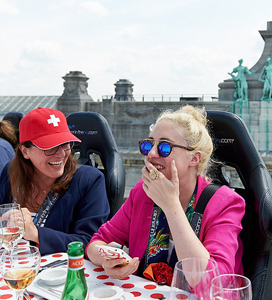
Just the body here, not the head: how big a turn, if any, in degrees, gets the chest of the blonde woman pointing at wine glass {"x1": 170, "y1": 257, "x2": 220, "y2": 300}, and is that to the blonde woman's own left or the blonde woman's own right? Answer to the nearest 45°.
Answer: approximately 45° to the blonde woman's own left

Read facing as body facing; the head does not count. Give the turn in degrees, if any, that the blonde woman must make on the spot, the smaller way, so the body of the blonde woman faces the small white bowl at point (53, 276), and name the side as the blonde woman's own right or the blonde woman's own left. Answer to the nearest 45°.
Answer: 0° — they already face it

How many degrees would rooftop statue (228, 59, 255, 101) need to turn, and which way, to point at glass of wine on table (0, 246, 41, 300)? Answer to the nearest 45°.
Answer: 0° — it already faces it

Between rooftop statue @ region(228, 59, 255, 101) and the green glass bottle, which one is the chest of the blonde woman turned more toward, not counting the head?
the green glass bottle

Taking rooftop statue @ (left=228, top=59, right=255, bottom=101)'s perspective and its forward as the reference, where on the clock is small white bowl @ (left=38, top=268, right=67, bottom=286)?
The small white bowl is roughly at 12 o'clock from the rooftop statue.

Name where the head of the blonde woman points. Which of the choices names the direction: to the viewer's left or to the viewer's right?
to the viewer's left

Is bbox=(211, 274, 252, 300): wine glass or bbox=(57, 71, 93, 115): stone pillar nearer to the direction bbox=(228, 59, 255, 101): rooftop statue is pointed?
the wine glass

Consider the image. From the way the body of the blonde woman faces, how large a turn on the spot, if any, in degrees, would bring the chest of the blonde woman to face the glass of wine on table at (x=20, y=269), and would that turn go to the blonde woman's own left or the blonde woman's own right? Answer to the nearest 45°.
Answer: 0° — they already face it

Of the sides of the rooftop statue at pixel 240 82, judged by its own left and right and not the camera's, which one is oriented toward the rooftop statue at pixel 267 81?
left

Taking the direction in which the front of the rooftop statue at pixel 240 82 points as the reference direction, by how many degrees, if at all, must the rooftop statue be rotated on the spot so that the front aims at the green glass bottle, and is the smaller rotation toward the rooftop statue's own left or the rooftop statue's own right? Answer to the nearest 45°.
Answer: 0° — it already faces it

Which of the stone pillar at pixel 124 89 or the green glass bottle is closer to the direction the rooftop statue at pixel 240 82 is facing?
the green glass bottle
